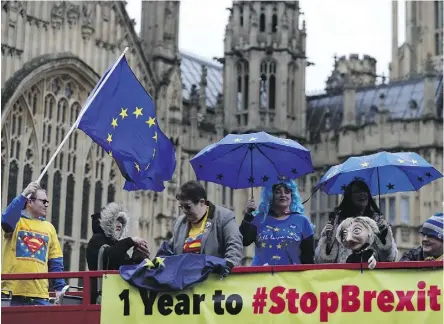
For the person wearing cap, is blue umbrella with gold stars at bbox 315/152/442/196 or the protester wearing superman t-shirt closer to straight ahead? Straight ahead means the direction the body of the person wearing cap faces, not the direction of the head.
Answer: the protester wearing superman t-shirt

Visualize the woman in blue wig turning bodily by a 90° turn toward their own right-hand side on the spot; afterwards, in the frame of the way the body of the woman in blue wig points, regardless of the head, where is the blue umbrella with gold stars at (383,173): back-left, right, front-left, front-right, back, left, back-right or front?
back-right

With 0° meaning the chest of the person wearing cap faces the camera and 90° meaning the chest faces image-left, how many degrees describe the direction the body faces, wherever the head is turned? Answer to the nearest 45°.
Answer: approximately 45°

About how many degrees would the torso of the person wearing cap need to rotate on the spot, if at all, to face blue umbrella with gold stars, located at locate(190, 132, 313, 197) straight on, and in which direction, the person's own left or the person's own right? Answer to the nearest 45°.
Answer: approximately 90° to the person's own right

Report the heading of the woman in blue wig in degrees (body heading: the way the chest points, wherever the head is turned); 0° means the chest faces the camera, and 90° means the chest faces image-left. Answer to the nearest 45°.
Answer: approximately 0°

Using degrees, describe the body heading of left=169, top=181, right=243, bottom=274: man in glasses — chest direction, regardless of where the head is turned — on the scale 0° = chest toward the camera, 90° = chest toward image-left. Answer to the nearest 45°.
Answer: approximately 45°

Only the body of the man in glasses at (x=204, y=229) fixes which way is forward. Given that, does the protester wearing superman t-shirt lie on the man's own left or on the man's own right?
on the man's own right
